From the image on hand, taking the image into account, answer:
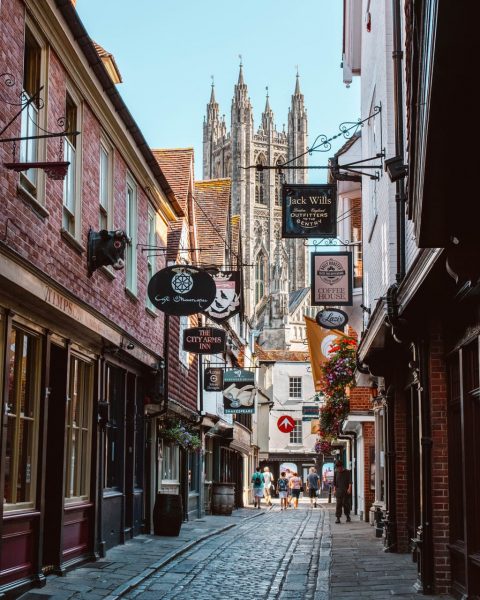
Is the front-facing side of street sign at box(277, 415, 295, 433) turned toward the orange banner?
yes
